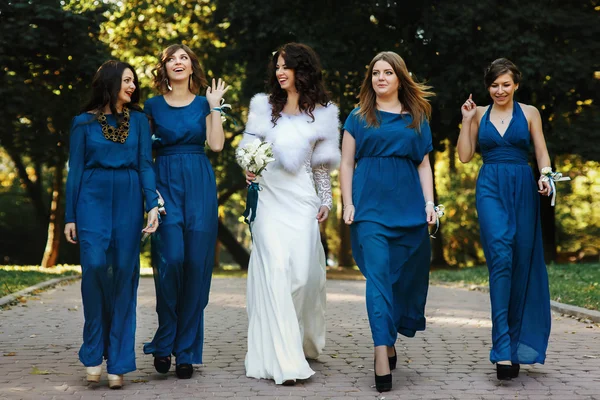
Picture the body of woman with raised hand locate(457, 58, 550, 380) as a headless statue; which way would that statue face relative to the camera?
toward the camera

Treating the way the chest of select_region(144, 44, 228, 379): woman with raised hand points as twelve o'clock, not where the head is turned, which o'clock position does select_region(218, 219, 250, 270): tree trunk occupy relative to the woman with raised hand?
The tree trunk is roughly at 6 o'clock from the woman with raised hand.

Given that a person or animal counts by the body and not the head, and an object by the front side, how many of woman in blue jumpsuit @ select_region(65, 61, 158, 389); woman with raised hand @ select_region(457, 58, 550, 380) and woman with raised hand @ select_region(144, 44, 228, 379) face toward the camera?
3

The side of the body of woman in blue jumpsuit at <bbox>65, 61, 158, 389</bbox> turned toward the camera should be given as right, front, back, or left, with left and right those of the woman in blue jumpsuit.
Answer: front

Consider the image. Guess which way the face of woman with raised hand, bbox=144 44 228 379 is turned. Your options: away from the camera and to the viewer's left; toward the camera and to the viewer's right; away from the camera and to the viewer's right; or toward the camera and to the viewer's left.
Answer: toward the camera and to the viewer's right

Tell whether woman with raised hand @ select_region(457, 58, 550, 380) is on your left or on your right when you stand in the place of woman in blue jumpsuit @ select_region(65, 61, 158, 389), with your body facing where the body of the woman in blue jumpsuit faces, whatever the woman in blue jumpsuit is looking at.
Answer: on your left

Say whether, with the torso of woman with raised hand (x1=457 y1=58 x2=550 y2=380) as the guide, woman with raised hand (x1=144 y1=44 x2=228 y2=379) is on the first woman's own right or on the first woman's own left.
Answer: on the first woman's own right

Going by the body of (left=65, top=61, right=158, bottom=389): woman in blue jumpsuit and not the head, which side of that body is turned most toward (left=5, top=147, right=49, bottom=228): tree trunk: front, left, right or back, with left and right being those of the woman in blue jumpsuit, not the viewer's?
back

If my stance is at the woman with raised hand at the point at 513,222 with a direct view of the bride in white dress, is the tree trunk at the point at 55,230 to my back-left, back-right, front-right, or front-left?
front-right

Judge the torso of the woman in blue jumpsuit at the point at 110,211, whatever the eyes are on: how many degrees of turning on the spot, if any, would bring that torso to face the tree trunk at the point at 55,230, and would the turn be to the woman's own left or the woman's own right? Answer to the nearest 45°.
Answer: approximately 180°

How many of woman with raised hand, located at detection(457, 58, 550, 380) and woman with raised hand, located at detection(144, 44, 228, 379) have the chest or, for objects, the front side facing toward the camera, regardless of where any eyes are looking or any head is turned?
2

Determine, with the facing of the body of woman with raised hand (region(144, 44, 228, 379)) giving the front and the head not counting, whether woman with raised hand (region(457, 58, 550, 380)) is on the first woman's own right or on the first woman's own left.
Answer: on the first woman's own left

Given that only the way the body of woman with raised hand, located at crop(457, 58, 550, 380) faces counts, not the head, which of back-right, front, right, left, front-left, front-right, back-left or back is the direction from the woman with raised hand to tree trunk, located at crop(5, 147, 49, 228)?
back-right
